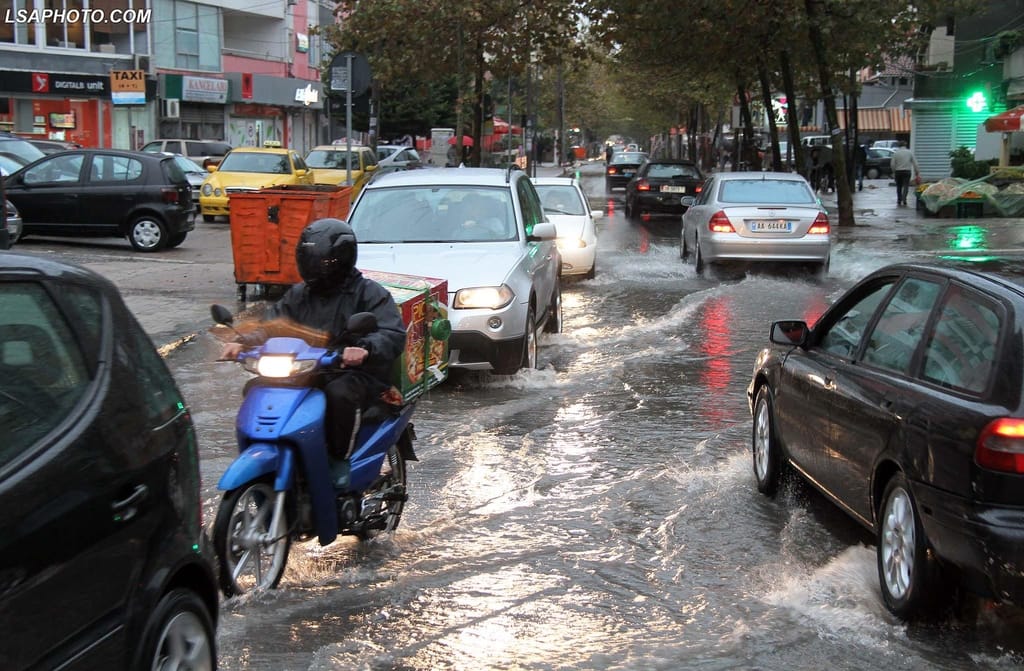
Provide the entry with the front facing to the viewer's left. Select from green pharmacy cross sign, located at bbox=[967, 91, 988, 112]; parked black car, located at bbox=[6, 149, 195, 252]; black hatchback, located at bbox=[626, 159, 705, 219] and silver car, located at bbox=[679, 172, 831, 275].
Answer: the parked black car

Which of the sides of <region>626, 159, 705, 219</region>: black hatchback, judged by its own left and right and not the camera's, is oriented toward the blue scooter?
back

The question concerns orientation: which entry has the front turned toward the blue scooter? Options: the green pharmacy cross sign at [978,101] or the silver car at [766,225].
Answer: the green pharmacy cross sign

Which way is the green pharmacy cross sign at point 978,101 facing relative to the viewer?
toward the camera

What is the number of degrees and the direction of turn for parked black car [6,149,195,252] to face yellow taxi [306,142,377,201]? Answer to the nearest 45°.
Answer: approximately 135° to its right

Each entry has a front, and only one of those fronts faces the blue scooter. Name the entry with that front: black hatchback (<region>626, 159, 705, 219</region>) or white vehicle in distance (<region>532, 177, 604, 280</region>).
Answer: the white vehicle in distance

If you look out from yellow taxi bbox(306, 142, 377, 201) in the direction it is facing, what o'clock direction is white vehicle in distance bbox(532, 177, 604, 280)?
The white vehicle in distance is roughly at 10 o'clock from the yellow taxi.

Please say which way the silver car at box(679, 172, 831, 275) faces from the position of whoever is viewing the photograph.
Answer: facing away from the viewer

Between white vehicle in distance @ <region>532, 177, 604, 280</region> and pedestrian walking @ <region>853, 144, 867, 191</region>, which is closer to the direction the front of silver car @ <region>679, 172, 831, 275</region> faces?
the pedestrian walking
